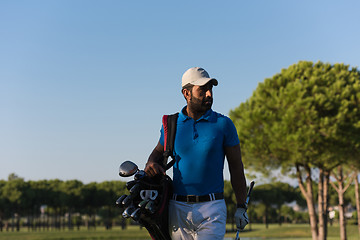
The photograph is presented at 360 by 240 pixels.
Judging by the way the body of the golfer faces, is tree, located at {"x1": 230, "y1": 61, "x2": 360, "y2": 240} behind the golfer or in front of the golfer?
behind

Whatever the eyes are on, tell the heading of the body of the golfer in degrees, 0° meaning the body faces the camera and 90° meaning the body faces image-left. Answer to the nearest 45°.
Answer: approximately 0°

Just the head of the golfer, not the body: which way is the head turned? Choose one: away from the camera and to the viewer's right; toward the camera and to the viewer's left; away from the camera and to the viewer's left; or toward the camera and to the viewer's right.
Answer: toward the camera and to the viewer's right
